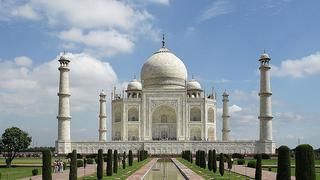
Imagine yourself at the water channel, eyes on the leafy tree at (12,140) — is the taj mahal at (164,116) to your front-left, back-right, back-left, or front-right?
front-right

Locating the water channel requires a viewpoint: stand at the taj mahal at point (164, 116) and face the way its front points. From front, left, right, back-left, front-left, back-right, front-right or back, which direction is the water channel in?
front

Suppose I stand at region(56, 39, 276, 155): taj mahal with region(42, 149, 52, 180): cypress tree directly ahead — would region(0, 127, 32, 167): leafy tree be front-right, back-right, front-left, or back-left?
front-right

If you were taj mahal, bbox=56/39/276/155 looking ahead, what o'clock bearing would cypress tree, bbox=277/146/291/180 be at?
The cypress tree is roughly at 12 o'clock from the taj mahal.

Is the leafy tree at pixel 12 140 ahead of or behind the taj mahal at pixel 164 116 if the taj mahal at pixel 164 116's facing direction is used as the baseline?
ahead

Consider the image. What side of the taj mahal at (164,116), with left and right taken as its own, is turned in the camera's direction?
front

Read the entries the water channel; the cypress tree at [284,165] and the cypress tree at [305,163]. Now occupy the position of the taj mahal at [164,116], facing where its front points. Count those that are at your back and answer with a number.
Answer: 0

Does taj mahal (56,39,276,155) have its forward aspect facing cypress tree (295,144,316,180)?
yes

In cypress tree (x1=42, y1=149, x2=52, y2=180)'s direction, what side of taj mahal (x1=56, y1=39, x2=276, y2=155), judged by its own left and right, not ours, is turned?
front
